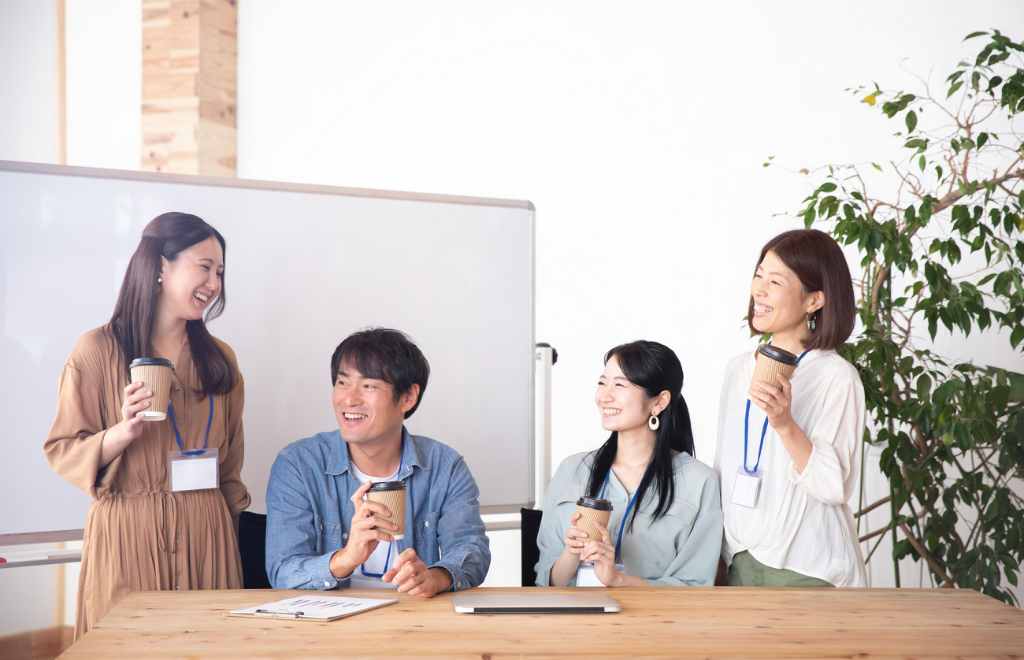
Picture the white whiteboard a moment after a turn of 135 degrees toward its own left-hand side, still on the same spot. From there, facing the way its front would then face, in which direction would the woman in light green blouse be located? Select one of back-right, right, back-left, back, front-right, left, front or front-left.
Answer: right

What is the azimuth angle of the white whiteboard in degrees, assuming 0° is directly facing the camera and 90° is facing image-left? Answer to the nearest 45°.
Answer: approximately 0°

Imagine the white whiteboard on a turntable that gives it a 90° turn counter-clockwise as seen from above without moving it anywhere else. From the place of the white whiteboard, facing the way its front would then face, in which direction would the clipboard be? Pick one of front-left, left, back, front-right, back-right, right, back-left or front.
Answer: right

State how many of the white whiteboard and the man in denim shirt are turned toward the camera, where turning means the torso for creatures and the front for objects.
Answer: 2

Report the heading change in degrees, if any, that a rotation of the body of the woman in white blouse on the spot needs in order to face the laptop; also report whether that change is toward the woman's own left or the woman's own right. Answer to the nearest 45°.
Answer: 0° — they already face it

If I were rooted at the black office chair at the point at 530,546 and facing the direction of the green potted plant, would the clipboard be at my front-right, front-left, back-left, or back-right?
back-right

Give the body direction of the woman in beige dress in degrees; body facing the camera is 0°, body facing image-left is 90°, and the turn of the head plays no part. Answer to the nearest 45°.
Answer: approximately 315°

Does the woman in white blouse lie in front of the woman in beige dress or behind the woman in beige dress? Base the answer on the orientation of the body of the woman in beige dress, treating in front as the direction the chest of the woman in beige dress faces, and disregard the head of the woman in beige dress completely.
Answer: in front

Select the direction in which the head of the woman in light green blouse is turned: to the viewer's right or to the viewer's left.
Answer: to the viewer's left

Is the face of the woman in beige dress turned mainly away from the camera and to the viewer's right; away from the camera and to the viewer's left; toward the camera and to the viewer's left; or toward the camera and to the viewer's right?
toward the camera and to the viewer's right

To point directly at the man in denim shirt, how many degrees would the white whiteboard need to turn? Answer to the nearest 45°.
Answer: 0° — it already faces them
